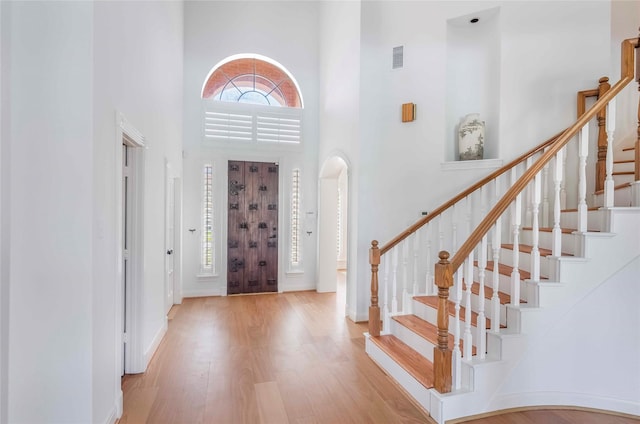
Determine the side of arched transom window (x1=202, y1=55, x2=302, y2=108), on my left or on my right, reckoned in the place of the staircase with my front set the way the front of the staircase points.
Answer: on my right

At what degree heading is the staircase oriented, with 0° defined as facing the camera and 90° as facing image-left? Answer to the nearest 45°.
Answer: approximately 45°

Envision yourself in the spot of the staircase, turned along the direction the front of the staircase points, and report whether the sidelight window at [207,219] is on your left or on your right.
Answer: on your right

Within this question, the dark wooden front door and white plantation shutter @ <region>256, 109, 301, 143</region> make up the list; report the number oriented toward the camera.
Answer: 2

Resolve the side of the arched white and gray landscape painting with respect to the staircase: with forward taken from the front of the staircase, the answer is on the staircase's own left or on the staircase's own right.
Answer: on the staircase's own right

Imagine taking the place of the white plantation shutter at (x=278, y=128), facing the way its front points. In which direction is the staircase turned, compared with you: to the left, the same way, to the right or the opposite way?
to the right

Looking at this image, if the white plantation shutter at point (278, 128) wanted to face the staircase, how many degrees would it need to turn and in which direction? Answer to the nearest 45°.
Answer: approximately 45° to its left

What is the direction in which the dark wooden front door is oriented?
toward the camera

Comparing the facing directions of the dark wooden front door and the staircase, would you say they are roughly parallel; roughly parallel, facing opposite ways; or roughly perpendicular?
roughly perpendicular

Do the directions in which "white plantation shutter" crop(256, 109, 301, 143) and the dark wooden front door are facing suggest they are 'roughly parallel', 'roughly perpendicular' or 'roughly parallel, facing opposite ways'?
roughly parallel
